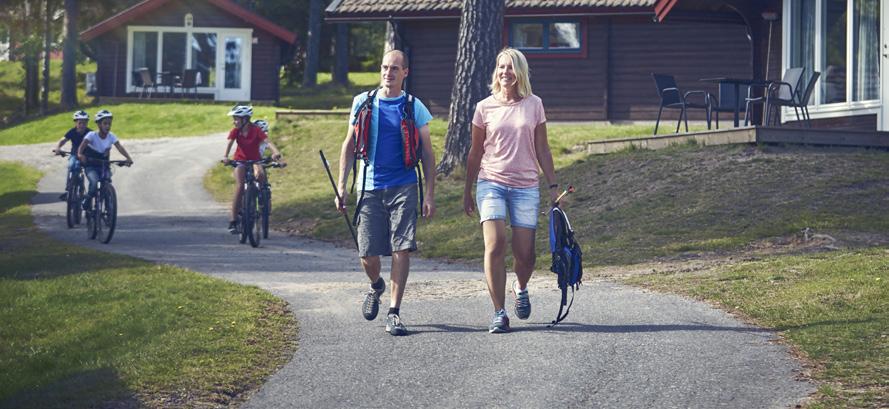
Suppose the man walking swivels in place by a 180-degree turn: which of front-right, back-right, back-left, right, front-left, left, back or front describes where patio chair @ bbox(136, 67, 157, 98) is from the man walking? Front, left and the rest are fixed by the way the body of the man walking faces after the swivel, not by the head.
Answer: front

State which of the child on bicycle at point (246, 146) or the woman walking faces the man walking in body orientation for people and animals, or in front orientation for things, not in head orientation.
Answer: the child on bicycle

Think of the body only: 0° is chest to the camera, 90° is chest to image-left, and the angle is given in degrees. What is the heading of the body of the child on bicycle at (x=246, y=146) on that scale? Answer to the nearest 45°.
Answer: approximately 0°

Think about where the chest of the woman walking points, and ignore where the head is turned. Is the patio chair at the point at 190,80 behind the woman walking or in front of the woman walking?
behind

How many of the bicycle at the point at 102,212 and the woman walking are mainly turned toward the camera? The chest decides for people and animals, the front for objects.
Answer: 2

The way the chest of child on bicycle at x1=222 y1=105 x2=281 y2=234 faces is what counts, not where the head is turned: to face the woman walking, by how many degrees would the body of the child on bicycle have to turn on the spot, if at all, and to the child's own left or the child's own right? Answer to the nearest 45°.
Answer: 0° — they already face them
